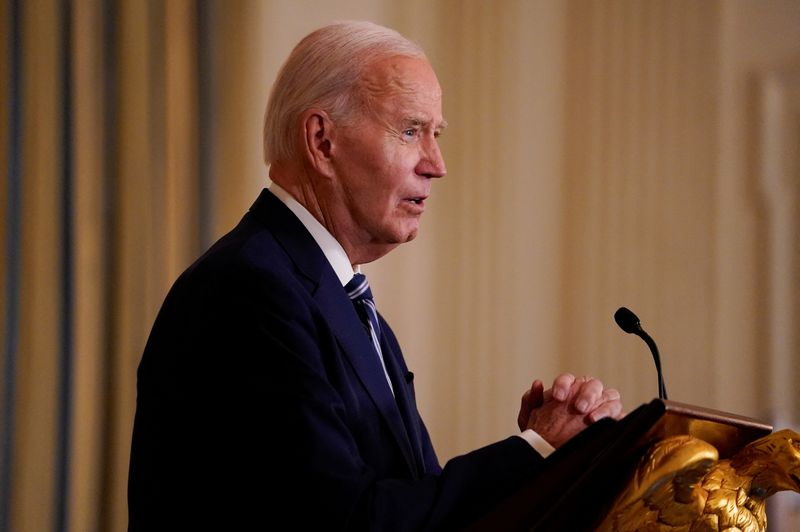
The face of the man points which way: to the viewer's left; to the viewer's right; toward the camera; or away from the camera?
to the viewer's right

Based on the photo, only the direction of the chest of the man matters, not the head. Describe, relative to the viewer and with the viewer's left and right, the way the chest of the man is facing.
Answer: facing to the right of the viewer
